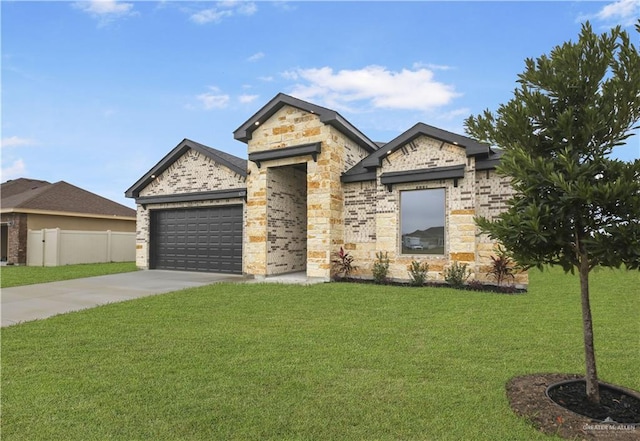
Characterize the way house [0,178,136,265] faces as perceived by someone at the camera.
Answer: facing the viewer and to the left of the viewer

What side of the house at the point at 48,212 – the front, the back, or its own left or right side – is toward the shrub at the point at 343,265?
left

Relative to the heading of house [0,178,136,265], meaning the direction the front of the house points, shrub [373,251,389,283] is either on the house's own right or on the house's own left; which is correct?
on the house's own left

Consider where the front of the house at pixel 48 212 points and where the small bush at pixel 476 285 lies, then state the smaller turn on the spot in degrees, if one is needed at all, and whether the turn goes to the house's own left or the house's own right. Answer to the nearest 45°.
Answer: approximately 90° to the house's own left
